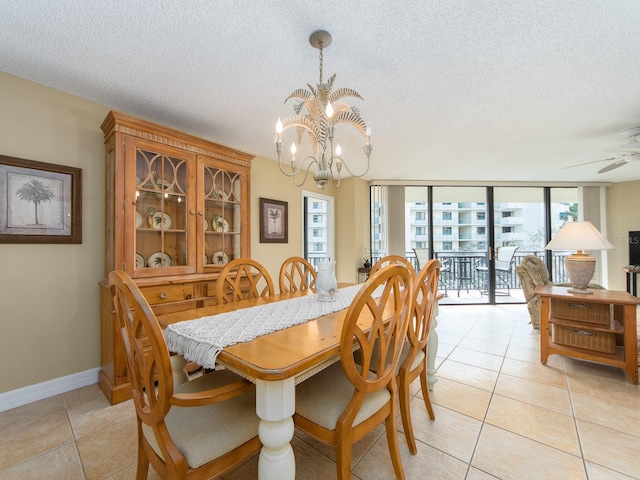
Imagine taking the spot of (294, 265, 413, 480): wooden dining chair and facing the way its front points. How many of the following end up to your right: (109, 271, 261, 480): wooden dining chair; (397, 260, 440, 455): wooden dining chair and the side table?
2

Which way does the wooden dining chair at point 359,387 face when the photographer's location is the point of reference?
facing away from the viewer and to the left of the viewer

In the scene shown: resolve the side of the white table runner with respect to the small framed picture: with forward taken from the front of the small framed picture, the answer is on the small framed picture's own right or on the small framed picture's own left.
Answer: on the small framed picture's own right

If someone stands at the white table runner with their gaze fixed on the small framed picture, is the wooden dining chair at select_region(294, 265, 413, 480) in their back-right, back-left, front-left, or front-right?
back-right

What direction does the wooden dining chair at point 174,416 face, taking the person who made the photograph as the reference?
facing away from the viewer and to the right of the viewer

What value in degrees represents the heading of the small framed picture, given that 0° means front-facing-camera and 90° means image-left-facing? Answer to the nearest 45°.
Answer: approximately 315°

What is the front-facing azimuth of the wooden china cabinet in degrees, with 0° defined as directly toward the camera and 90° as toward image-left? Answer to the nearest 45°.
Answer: approximately 315°

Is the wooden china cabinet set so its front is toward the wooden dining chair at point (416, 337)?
yes
